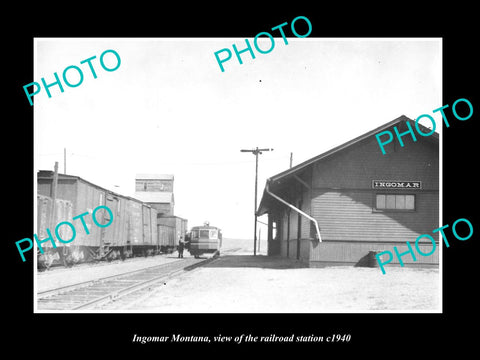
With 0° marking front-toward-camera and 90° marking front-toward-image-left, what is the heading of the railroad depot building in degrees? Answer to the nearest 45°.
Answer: approximately 90°

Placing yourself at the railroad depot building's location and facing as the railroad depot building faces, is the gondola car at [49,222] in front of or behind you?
in front

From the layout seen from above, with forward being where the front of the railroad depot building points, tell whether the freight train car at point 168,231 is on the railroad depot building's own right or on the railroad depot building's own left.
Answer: on the railroad depot building's own right
